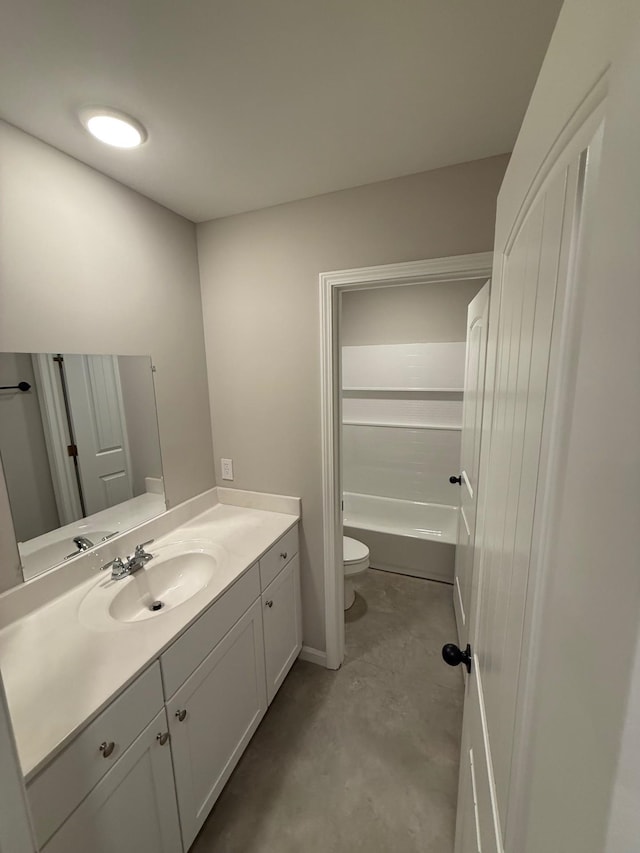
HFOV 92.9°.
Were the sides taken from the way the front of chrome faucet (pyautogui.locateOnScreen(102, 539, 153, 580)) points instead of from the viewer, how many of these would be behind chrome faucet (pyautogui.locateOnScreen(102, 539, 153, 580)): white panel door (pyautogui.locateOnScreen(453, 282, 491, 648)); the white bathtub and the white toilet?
0

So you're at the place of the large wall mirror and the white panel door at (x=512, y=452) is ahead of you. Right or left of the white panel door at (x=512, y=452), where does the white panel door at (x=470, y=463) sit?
left

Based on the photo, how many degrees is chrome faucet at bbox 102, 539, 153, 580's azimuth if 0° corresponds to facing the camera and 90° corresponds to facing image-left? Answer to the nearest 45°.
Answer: approximately 315°

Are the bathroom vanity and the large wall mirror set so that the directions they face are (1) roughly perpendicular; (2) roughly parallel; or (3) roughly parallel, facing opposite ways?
roughly parallel

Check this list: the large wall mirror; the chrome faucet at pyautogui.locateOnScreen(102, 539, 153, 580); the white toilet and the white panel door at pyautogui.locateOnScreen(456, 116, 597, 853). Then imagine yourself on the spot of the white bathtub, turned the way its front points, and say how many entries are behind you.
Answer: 0

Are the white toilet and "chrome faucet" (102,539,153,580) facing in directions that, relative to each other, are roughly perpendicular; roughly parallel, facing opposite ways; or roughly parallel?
roughly parallel

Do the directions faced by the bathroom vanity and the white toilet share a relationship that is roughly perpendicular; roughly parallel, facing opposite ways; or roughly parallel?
roughly parallel

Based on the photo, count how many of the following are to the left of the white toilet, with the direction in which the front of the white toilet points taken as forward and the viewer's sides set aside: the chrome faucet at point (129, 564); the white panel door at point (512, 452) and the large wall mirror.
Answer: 0

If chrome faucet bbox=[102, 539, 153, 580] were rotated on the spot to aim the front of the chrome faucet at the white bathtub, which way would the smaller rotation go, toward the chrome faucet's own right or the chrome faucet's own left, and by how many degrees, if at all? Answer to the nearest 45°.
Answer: approximately 45° to the chrome faucet's own left

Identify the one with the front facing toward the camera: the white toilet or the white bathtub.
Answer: the white bathtub

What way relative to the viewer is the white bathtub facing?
toward the camera
